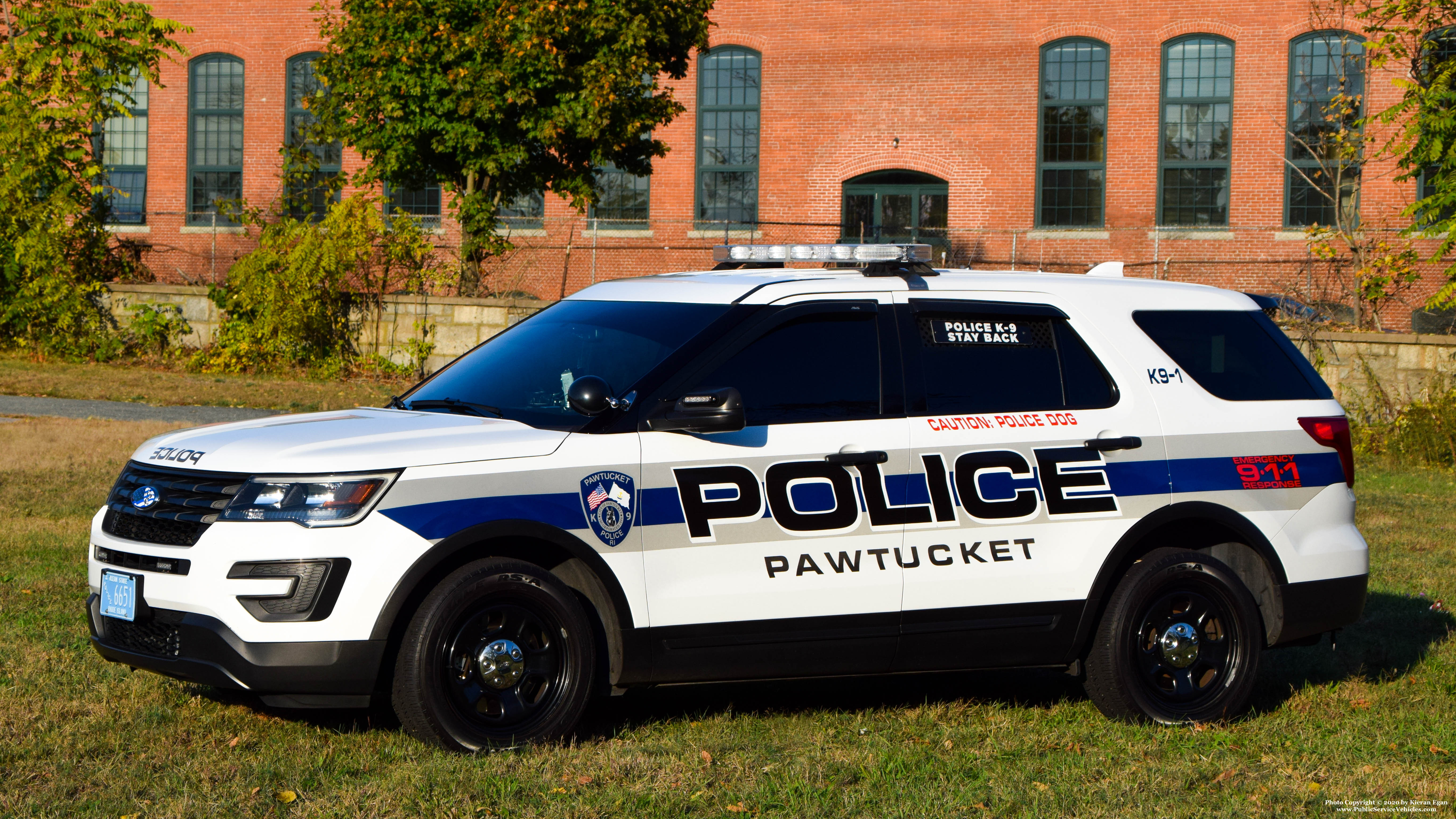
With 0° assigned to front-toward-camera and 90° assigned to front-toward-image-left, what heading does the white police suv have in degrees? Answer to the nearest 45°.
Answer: approximately 45°

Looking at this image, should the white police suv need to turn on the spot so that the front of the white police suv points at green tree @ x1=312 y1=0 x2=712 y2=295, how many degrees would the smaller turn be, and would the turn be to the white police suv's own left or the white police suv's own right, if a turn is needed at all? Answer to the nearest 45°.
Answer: approximately 135° to the white police suv's own right

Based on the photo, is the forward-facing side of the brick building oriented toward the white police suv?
yes

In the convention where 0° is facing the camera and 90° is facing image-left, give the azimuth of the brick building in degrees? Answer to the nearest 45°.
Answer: approximately 0°

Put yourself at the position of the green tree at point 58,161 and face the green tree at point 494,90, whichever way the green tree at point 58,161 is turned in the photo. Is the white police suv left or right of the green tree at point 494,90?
right

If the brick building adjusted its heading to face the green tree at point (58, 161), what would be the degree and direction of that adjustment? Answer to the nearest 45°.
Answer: approximately 45° to its right
